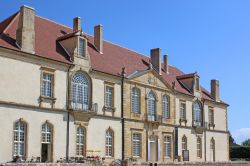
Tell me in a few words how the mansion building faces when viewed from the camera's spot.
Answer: facing the viewer and to the right of the viewer
